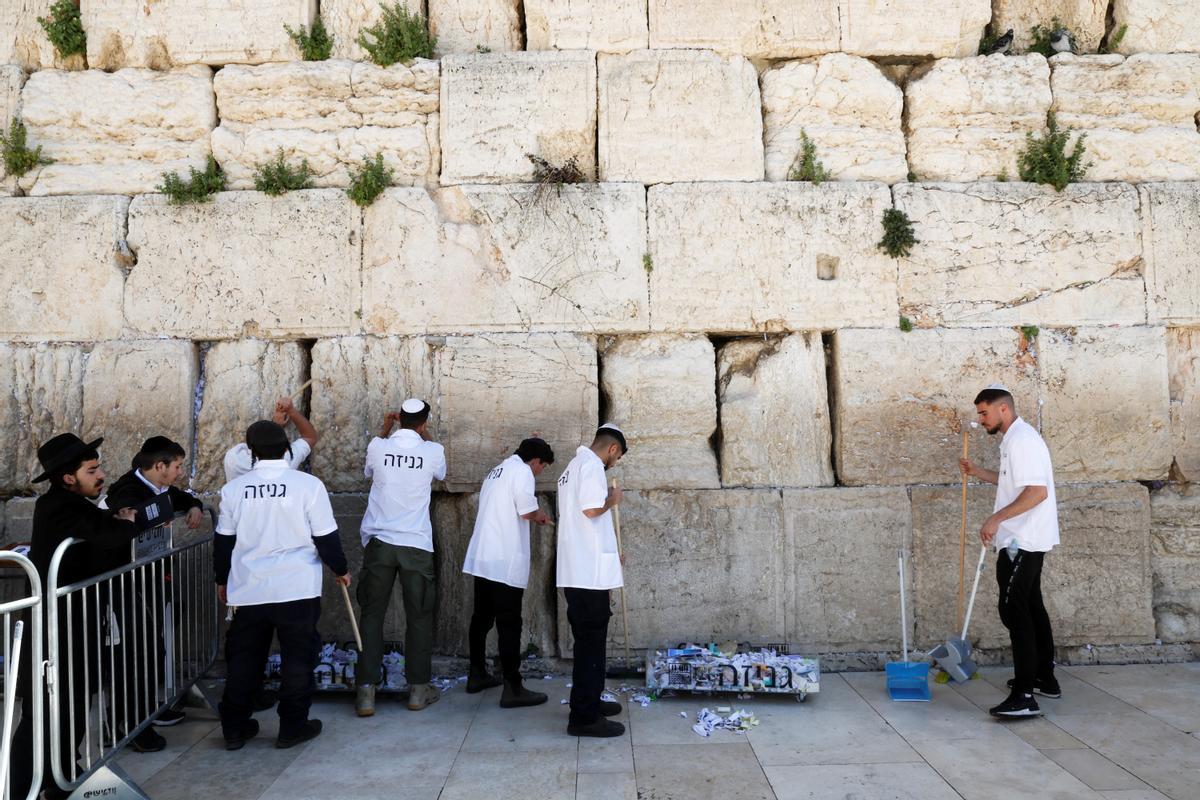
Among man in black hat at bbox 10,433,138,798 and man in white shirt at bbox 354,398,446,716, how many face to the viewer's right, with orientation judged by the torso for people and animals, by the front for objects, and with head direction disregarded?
1

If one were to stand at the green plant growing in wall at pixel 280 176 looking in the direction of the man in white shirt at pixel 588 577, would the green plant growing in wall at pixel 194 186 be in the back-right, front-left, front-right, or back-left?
back-right

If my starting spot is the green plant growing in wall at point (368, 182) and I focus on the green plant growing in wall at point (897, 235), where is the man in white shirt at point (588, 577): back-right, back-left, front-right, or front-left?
front-right

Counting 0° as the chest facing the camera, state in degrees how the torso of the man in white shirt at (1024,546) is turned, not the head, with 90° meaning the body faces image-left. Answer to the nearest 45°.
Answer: approximately 90°

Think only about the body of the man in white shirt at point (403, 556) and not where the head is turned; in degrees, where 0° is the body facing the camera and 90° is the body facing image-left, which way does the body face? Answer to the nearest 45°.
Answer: approximately 180°

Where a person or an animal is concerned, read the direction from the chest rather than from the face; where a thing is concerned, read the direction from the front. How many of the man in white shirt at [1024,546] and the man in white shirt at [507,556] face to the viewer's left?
1

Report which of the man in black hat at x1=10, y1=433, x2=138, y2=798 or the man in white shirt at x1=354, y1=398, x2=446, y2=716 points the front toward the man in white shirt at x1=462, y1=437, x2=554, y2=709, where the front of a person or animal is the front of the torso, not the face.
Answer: the man in black hat

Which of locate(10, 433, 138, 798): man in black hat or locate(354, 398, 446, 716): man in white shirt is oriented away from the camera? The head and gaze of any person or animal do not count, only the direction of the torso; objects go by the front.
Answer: the man in white shirt

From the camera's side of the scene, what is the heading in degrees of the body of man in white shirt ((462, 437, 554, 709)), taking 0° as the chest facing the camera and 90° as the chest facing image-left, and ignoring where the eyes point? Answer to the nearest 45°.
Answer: approximately 225°

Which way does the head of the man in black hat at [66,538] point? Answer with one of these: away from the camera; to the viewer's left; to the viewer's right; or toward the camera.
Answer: to the viewer's right

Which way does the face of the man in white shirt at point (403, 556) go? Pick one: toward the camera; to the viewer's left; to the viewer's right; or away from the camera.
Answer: away from the camera
